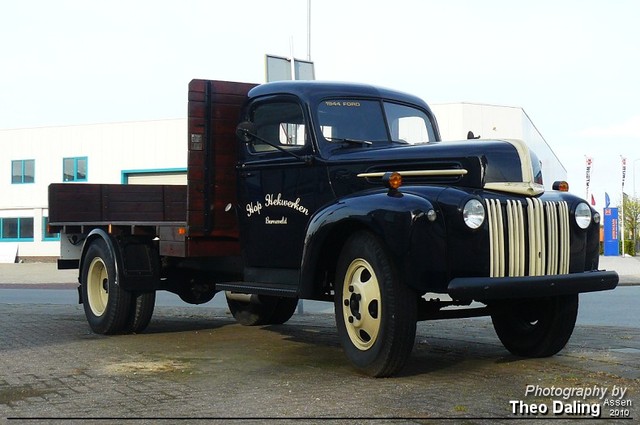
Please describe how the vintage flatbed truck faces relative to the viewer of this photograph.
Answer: facing the viewer and to the right of the viewer

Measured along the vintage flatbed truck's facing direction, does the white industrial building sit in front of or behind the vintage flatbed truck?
behind
